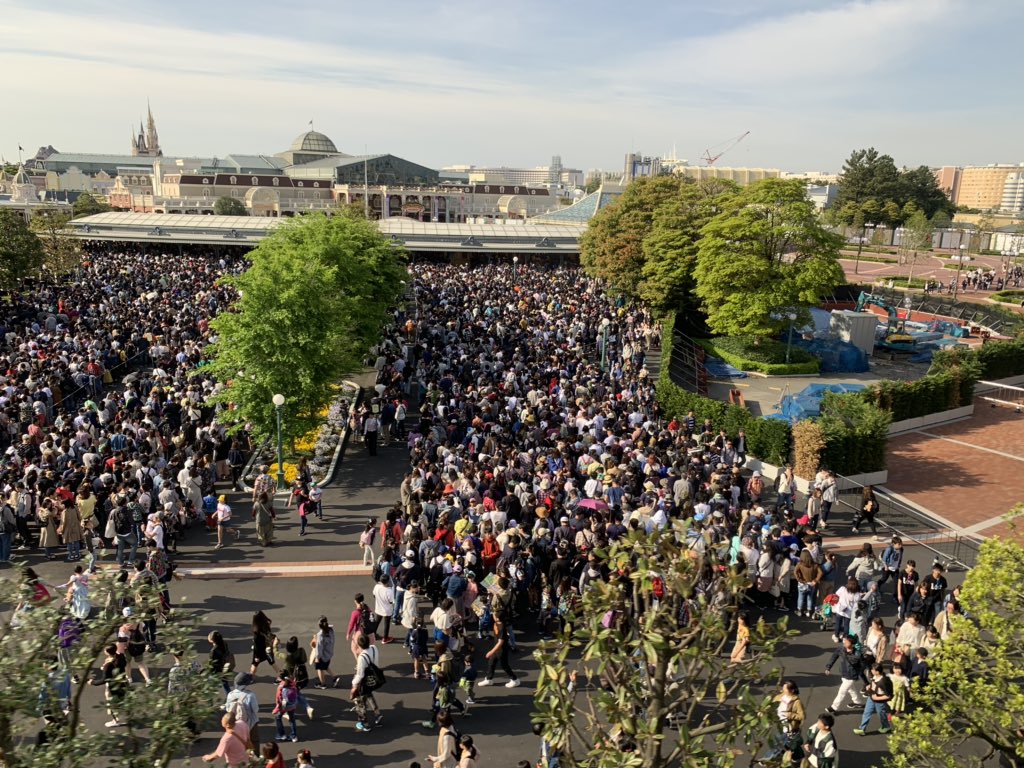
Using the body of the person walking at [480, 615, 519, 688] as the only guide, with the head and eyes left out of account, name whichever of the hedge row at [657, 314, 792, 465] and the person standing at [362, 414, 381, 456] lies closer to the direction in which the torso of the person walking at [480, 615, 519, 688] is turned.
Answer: the person standing

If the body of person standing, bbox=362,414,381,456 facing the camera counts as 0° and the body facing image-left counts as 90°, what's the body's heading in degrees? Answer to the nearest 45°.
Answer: approximately 0°

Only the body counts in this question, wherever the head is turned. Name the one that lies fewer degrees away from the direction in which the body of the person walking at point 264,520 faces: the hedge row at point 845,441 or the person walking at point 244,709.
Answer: the hedge row

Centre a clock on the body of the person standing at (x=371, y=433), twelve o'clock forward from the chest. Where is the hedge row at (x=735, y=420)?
The hedge row is roughly at 9 o'clock from the person standing.

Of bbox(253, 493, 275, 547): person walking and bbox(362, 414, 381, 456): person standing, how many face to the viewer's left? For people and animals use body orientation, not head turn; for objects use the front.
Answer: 0
